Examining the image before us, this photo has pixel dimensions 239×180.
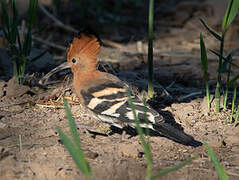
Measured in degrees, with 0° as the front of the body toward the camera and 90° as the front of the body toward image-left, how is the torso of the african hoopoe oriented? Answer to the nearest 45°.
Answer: approximately 90°
